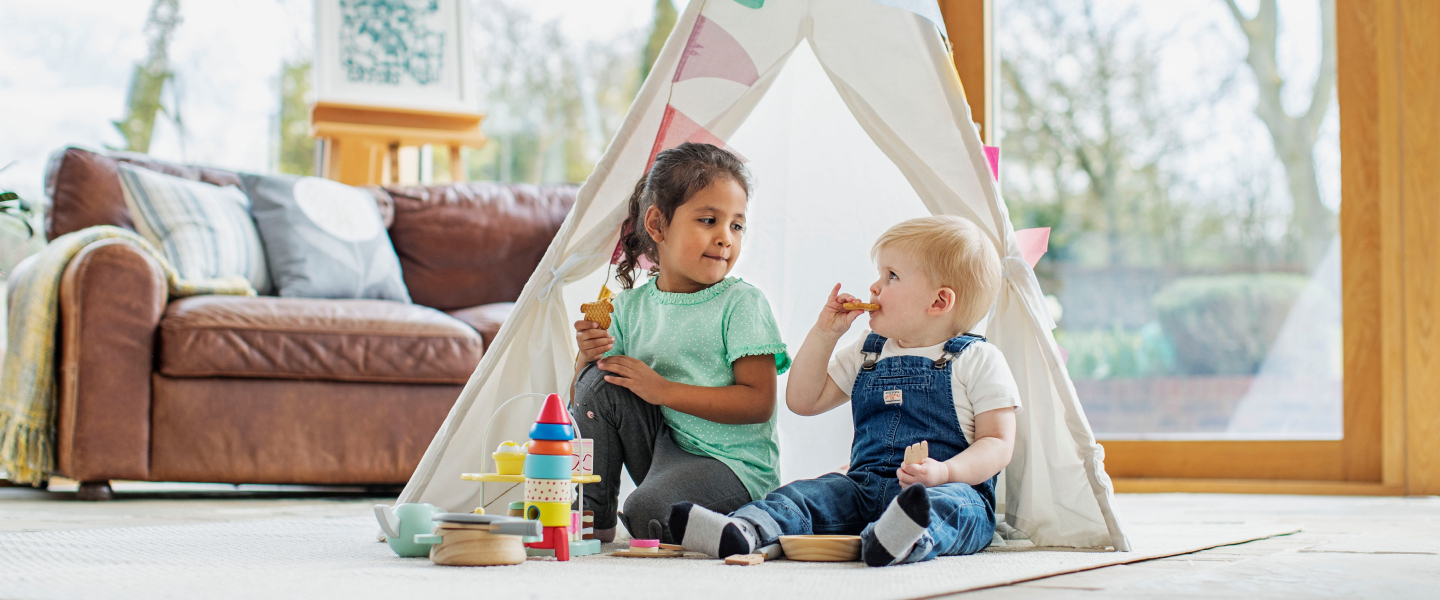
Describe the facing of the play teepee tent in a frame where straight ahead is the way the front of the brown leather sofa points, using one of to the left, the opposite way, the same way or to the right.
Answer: the same way

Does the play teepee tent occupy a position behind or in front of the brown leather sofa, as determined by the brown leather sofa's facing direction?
in front

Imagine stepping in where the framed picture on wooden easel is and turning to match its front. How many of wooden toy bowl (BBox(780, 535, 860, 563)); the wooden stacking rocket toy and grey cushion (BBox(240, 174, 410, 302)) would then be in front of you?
3

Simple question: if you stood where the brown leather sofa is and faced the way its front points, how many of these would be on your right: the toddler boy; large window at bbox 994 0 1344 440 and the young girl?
0

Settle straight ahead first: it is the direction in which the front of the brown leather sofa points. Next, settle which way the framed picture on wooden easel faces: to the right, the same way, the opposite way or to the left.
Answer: the same way

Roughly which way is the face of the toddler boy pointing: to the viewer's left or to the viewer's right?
to the viewer's left

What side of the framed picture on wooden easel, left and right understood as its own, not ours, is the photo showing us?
front

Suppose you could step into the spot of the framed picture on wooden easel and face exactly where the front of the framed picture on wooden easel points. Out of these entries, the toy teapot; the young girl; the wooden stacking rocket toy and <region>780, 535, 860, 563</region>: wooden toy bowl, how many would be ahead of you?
4

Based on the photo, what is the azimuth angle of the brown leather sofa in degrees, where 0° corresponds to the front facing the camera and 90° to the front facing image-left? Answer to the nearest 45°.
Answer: approximately 0°

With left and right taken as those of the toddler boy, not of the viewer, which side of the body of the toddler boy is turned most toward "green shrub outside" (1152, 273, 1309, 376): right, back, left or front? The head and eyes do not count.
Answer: back

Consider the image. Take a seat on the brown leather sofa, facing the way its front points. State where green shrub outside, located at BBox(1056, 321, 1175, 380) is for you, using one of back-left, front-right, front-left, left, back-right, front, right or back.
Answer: left

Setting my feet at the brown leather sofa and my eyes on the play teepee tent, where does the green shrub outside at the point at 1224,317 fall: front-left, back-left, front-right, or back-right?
front-left

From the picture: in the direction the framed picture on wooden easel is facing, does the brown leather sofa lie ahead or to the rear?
ahead

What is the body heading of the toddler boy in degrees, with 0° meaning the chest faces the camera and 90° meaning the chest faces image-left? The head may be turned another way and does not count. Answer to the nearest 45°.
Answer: approximately 45°
